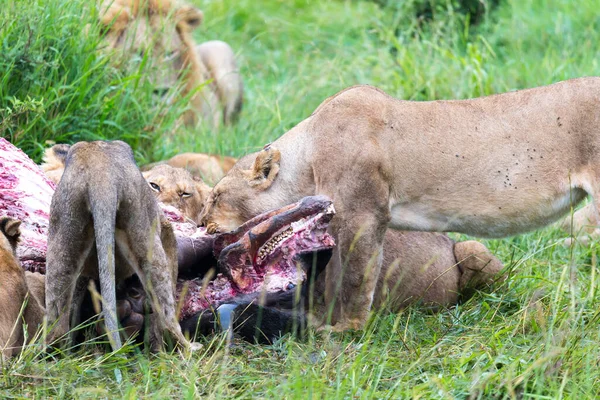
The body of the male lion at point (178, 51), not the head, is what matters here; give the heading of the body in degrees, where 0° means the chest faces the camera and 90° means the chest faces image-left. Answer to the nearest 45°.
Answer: approximately 45°

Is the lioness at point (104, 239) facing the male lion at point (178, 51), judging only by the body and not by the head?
yes

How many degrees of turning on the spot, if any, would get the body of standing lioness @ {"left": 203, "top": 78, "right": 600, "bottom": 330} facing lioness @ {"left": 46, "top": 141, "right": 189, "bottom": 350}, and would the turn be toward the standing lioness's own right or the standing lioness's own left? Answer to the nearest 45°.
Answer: approximately 45° to the standing lioness's own left

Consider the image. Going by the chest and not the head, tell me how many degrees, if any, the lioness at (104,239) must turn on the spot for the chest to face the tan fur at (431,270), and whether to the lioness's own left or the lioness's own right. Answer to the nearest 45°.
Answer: approximately 45° to the lioness's own right

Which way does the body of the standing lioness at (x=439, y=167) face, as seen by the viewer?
to the viewer's left

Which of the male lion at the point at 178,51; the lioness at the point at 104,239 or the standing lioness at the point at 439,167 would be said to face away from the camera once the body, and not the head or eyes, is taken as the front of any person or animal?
the lioness at the point at 104,239

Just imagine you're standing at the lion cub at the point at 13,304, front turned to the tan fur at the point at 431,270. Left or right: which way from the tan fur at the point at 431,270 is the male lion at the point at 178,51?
left

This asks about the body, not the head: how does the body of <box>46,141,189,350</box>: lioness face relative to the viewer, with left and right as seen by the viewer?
facing away from the viewer

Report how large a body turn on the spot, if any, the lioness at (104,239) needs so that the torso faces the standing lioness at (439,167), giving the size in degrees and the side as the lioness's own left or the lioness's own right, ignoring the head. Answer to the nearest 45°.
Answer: approximately 45° to the lioness's own right

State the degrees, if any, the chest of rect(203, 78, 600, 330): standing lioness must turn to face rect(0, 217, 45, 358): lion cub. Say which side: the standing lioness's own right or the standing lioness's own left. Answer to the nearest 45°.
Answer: approximately 45° to the standing lioness's own left

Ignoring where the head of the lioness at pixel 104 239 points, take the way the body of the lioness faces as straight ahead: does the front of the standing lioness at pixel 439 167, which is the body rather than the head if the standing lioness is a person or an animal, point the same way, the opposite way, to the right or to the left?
to the left

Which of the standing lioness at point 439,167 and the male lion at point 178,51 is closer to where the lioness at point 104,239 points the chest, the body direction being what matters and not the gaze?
the male lion

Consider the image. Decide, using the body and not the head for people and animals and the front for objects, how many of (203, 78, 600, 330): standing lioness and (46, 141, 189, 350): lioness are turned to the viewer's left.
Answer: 1

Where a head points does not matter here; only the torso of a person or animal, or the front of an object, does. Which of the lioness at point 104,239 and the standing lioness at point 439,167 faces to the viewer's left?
the standing lioness

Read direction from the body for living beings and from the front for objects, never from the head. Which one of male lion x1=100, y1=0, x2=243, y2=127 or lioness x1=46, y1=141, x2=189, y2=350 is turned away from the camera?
lioness x1=46, y1=141, x2=189, y2=350
